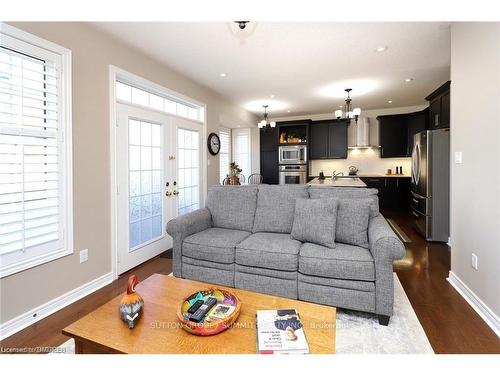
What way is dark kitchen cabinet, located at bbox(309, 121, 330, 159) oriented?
toward the camera

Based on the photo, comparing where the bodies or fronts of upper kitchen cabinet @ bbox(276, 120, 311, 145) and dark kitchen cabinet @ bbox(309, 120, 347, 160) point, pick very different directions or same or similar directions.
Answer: same or similar directions

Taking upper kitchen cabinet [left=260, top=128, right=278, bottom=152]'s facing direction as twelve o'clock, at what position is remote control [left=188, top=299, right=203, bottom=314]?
The remote control is roughly at 12 o'clock from the upper kitchen cabinet.

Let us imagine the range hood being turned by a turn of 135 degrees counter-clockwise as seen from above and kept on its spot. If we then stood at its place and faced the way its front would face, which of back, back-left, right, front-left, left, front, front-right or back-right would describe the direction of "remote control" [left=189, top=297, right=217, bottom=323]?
back-right

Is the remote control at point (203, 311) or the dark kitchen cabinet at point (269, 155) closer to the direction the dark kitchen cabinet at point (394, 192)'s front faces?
the remote control

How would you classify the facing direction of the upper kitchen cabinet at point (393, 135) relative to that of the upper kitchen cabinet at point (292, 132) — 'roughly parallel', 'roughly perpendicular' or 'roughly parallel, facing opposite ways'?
roughly parallel

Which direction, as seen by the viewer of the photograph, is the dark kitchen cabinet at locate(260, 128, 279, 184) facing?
facing the viewer

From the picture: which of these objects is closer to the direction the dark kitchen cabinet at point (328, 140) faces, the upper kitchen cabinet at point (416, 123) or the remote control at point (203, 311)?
the remote control

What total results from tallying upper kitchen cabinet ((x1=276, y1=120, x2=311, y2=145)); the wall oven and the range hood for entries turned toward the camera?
3

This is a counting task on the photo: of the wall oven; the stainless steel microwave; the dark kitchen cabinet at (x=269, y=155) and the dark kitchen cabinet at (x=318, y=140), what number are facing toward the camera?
4

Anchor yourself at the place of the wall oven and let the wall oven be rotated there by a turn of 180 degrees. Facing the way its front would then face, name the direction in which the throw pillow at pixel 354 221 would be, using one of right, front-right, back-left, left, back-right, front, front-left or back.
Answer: back

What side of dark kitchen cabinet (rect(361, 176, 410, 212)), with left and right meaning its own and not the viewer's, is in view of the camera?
front

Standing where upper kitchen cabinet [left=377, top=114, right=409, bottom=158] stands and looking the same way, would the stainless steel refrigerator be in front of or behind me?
in front

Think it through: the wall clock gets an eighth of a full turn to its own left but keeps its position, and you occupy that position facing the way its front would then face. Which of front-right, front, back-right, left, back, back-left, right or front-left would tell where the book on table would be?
right

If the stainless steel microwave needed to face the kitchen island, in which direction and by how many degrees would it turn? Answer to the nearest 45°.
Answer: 0° — it already faces it
